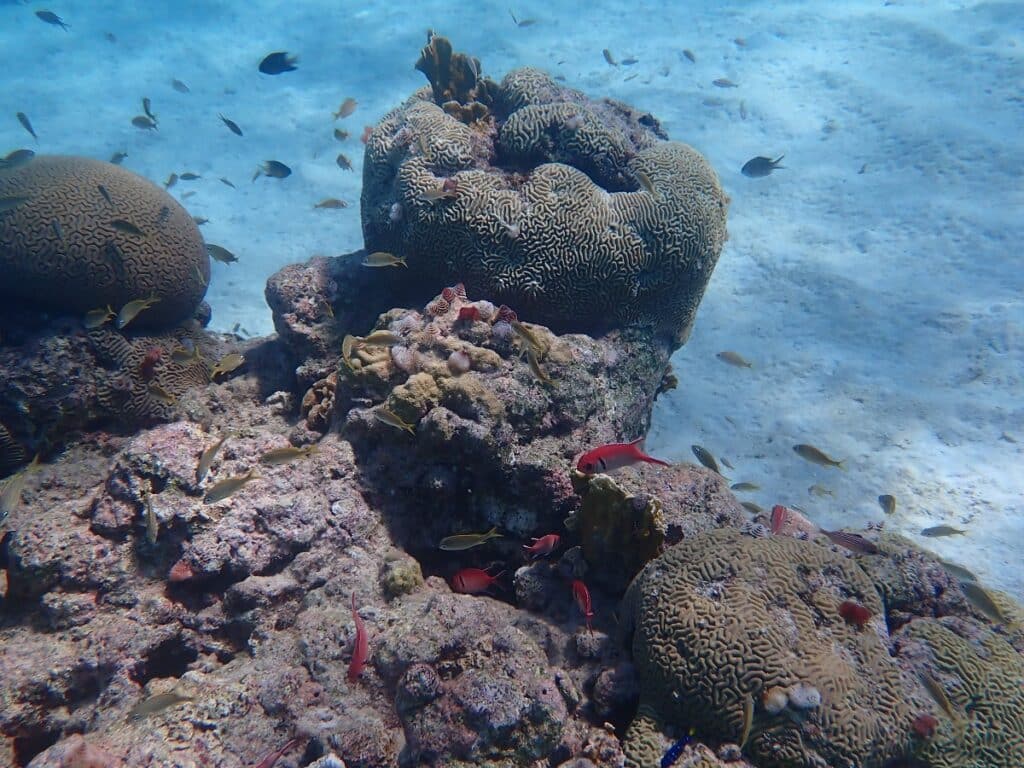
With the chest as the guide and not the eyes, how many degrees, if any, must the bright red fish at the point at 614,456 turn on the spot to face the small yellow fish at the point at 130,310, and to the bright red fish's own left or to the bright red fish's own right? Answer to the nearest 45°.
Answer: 0° — it already faces it

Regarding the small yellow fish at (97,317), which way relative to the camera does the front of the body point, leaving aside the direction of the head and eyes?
to the viewer's left

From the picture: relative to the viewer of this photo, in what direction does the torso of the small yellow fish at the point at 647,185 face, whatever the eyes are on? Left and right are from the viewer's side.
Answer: facing to the left of the viewer

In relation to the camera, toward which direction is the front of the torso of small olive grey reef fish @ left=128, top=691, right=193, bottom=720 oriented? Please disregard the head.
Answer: to the viewer's left

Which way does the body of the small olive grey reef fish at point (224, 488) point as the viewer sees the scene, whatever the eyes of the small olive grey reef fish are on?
to the viewer's left

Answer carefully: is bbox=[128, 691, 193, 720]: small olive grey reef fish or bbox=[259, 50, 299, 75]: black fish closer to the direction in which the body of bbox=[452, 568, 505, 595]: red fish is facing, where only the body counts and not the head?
the small olive grey reef fish

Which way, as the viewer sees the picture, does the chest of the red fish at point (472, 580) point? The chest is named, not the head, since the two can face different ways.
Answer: to the viewer's left
